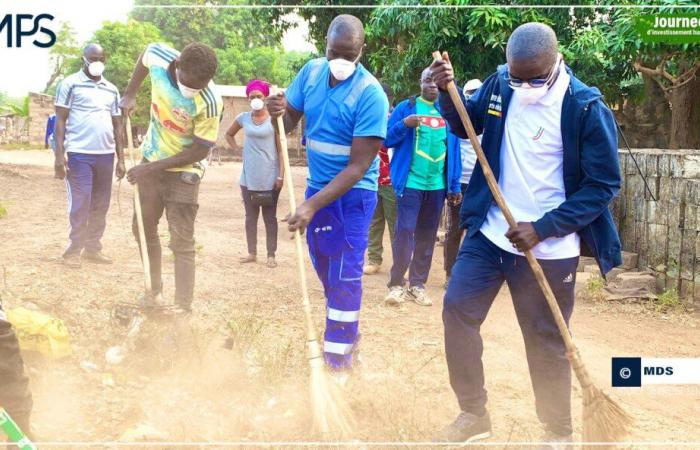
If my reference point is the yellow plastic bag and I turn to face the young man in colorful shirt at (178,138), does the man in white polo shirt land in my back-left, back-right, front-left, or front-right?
front-left

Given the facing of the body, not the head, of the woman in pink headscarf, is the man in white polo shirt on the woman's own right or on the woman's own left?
on the woman's own right

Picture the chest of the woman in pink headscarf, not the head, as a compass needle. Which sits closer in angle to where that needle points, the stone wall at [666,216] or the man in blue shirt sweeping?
the man in blue shirt sweeping

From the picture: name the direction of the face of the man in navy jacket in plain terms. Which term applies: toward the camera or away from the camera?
toward the camera

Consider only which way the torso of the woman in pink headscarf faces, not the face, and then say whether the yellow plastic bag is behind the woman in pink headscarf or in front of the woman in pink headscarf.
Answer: in front

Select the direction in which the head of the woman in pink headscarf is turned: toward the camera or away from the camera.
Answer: toward the camera

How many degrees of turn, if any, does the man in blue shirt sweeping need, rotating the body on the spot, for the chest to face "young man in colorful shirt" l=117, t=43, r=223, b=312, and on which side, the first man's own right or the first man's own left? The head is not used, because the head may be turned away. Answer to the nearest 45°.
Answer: approximately 90° to the first man's own right

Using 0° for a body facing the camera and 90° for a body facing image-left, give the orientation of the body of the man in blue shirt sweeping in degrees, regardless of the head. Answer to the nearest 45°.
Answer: approximately 45°

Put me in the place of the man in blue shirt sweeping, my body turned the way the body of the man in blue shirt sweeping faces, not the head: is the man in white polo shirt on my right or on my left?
on my right

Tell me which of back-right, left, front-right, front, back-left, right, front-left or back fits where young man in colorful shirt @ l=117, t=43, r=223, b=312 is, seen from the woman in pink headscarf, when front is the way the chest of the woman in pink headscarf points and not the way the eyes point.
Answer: front

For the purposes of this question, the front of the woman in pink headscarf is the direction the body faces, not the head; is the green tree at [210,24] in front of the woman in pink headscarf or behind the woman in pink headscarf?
behind

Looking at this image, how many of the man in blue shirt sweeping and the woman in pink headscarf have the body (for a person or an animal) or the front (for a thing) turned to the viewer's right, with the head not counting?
0

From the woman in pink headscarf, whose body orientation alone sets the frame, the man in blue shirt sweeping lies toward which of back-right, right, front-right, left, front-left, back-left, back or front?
front

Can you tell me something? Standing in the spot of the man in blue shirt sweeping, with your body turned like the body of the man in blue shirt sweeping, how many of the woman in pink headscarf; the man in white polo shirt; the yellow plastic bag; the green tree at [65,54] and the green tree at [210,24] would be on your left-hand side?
0
